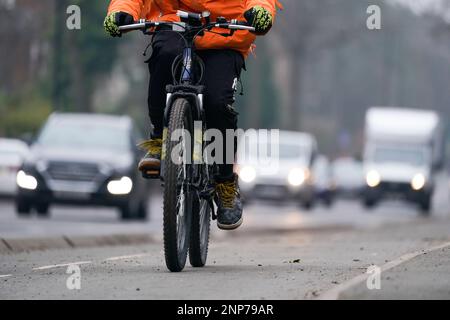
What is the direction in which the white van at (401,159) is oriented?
toward the camera

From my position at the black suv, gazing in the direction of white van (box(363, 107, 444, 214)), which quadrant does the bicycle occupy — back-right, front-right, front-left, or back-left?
back-right

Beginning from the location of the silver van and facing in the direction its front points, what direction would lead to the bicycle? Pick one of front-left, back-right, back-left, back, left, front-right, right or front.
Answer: front

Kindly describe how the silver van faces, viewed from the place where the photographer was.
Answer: facing the viewer

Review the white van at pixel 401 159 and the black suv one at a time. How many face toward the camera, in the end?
2

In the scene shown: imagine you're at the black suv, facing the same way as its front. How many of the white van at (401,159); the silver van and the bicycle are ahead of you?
1

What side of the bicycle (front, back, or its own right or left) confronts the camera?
front

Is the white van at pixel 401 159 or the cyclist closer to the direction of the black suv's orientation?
the cyclist

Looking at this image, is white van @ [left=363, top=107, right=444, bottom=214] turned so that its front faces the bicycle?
yes

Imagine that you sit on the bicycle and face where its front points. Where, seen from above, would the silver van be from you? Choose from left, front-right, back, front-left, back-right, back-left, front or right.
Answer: back

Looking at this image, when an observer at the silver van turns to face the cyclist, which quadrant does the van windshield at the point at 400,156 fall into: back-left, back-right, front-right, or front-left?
back-left
